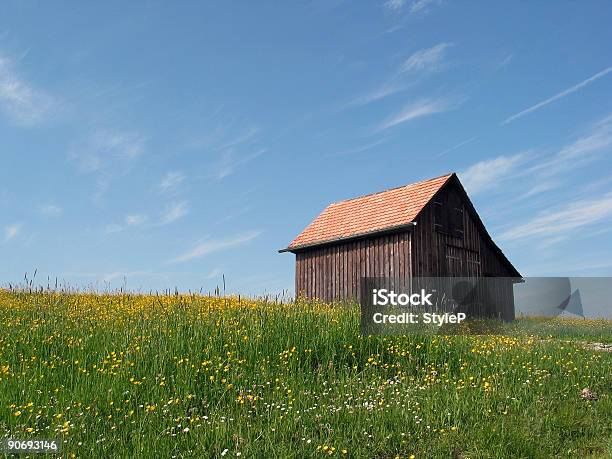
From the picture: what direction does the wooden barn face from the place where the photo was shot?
facing the viewer and to the right of the viewer
